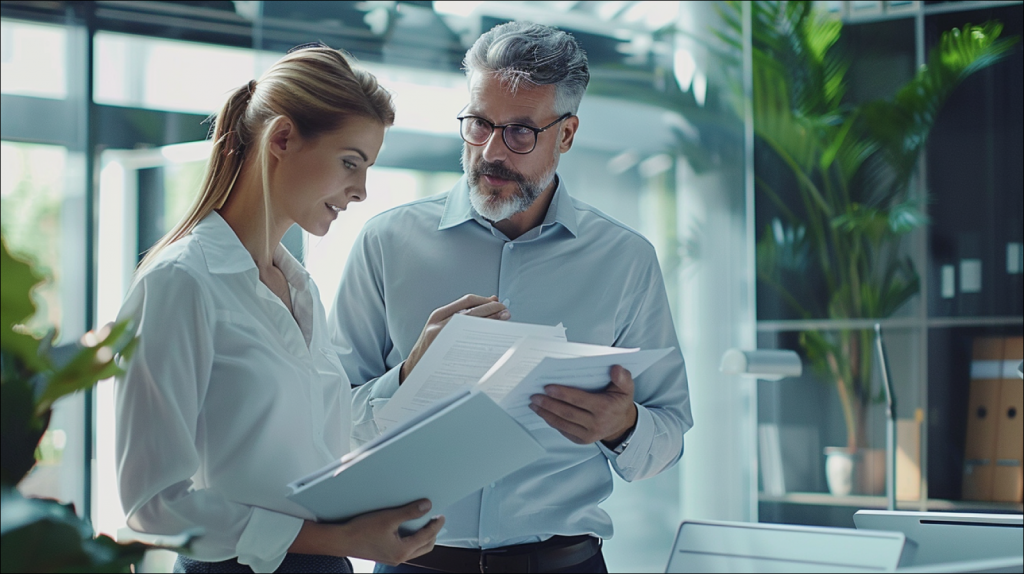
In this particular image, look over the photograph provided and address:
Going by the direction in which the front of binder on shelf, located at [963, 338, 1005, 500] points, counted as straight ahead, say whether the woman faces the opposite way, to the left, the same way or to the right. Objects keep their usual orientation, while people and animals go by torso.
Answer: to the left

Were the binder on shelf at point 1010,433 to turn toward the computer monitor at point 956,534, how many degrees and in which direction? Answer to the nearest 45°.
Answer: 0° — it already faces it

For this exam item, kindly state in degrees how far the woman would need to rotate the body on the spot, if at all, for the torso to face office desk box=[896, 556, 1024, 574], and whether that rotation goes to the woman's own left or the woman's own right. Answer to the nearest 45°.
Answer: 0° — they already face it

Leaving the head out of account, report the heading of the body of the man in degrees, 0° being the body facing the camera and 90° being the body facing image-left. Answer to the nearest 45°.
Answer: approximately 0°

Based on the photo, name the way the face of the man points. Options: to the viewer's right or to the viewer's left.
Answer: to the viewer's left

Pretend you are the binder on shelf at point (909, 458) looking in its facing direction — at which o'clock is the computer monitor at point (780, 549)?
The computer monitor is roughly at 12 o'clock from the binder on shelf.
